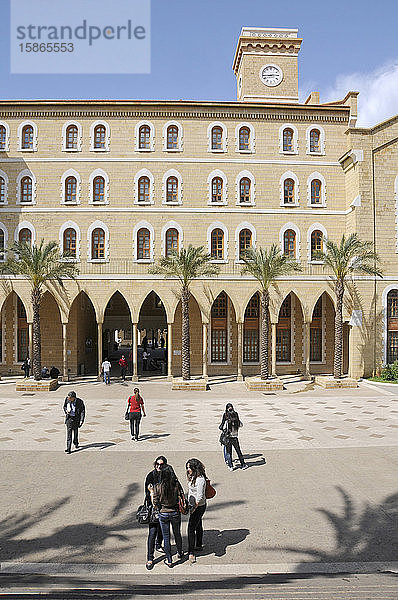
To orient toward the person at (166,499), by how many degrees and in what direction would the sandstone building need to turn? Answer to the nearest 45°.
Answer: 0° — it already faces them

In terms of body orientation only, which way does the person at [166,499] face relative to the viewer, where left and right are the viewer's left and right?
facing away from the viewer

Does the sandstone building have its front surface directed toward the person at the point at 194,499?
yes

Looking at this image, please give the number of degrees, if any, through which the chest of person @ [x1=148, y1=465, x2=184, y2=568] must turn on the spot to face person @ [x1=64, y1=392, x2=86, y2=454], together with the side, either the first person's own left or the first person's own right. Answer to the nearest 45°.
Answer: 0° — they already face them

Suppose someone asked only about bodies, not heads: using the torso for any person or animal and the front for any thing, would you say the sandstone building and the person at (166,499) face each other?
yes

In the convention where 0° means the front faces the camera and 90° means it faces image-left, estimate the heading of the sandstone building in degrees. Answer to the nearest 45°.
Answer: approximately 0°
